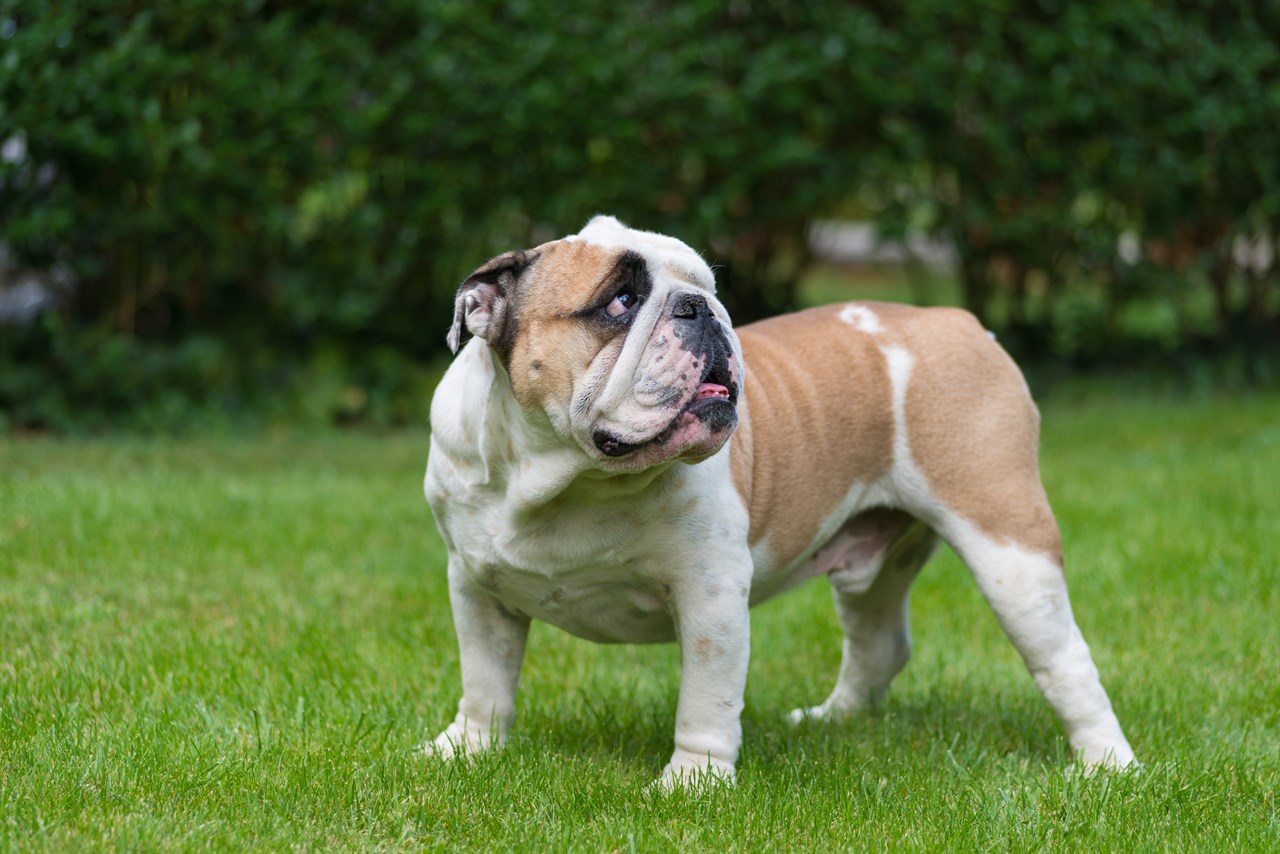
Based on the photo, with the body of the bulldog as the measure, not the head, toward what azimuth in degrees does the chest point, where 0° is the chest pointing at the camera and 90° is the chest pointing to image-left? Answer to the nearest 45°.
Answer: approximately 45°
